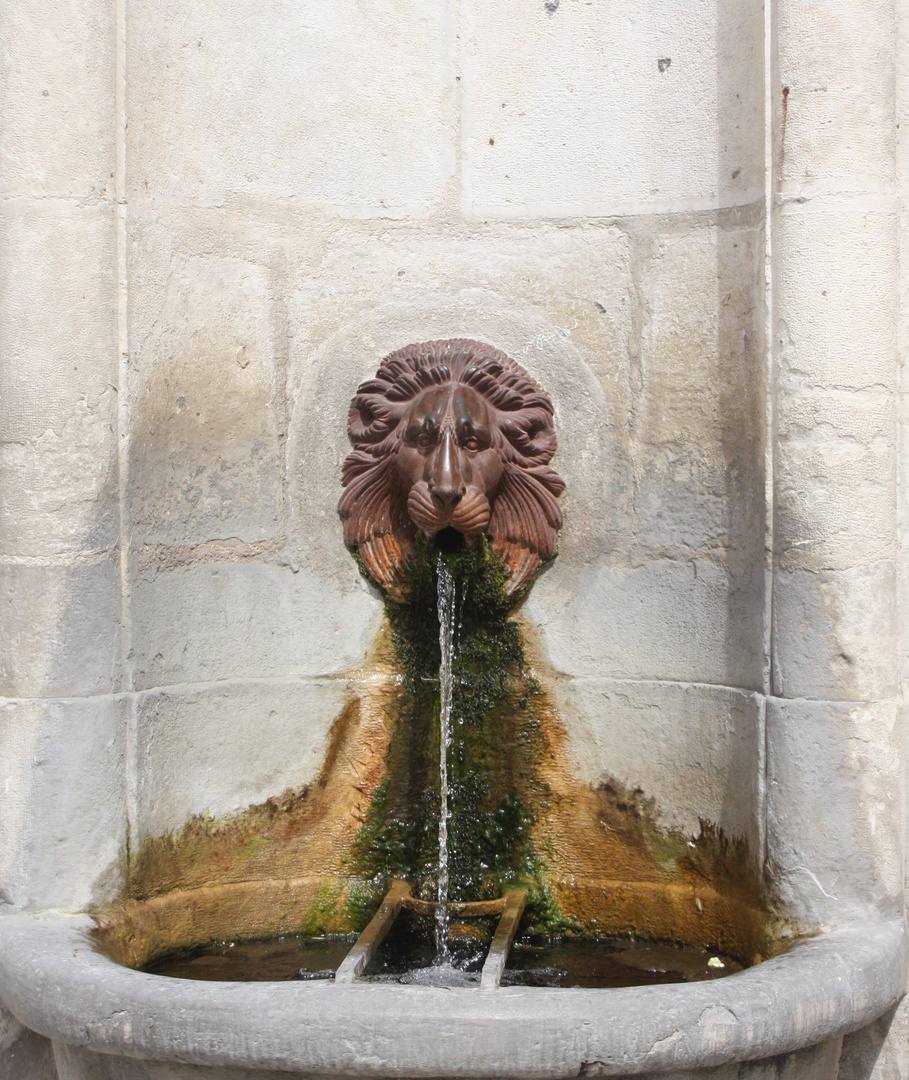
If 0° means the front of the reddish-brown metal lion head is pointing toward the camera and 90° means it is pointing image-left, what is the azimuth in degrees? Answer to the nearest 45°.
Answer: approximately 0°
